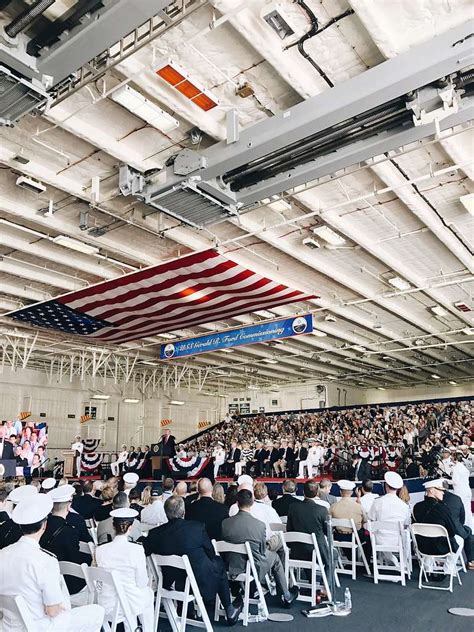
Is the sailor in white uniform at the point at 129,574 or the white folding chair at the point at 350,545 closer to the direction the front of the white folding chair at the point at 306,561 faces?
the white folding chair

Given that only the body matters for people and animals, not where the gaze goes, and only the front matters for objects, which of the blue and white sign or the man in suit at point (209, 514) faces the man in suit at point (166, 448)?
the man in suit at point (209, 514)

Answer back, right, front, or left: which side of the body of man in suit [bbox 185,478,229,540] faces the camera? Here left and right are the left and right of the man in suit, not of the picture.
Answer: back

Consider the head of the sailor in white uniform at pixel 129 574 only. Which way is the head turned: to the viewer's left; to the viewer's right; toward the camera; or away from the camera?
away from the camera

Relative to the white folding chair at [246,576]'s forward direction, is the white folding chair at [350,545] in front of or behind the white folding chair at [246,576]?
in front

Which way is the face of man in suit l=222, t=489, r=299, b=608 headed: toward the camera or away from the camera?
away from the camera

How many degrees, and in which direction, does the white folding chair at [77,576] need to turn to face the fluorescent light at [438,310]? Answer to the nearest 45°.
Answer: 0° — it already faces it

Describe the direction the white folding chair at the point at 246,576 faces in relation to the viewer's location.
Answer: facing away from the viewer and to the right of the viewer

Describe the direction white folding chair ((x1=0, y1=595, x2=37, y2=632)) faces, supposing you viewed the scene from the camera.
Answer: facing away from the viewer and to the right of the viewer

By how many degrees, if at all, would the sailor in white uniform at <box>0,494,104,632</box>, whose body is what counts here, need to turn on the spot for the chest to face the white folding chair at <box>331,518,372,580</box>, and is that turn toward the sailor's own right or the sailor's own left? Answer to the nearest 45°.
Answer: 0° — they already face it

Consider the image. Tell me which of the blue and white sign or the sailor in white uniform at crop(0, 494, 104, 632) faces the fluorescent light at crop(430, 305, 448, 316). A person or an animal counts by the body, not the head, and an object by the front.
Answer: the sailor in white uniform

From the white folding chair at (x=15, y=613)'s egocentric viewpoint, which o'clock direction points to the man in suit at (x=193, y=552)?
The man in suit is roughly at 12 o'clock from the white folding chair.

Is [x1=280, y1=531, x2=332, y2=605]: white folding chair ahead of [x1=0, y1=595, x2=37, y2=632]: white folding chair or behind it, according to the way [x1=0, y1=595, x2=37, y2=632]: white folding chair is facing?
ahead
